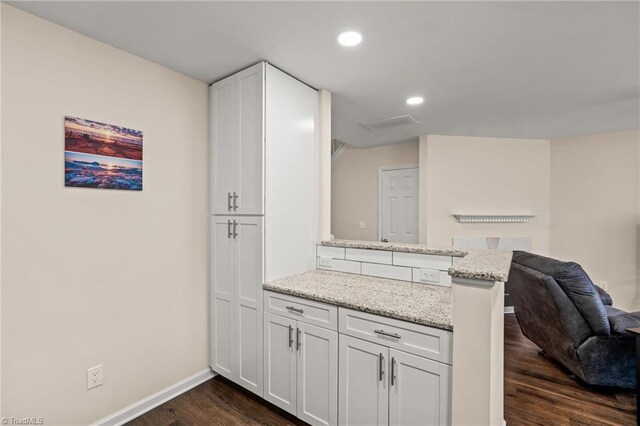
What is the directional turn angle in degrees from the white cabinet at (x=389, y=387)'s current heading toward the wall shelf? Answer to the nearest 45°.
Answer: approximately 180°

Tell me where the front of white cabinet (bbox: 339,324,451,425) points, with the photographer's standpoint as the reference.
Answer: facing the viewer and to the left of the viewer

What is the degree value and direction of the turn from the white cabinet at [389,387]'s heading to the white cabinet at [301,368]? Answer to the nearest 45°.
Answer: approximately 45° to its right

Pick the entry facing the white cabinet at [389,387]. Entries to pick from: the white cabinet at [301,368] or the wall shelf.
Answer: the wall shelf

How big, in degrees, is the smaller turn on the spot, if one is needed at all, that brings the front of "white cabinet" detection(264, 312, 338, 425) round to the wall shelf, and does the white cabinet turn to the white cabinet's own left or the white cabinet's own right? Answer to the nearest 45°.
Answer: approximately 180°

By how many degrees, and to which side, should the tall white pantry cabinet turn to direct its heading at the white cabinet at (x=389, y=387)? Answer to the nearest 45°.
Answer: approximately 90° to its left

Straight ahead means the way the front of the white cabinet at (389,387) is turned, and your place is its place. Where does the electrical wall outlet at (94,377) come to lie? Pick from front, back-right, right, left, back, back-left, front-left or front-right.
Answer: front-right

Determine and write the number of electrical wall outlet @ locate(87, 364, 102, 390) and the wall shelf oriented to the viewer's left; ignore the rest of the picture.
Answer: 0

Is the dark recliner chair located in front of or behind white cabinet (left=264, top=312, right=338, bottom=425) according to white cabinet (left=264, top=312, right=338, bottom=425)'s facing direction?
behind

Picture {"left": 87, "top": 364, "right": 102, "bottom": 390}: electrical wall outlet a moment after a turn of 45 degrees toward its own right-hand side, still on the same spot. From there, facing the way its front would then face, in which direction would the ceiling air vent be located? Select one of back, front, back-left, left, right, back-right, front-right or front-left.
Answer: left

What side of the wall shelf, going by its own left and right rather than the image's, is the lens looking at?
front

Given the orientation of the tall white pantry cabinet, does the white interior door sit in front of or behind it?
behind

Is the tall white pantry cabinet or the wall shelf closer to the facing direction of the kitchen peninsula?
the tall white pantry cabinet

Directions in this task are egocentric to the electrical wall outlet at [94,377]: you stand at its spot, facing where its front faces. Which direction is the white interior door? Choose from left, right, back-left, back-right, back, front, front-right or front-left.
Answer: front-left
